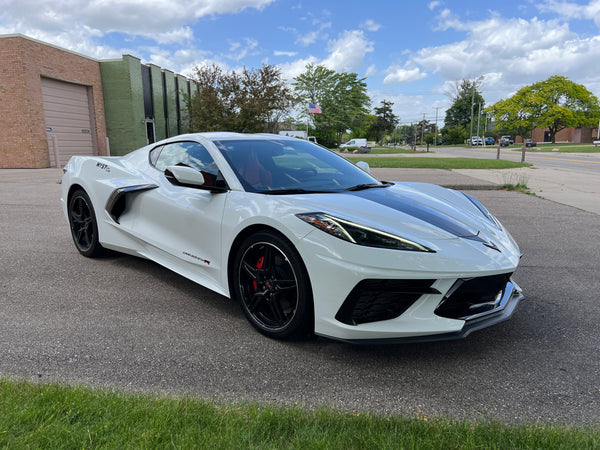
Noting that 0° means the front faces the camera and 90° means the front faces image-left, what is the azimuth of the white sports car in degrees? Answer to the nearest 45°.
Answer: approximately 315°

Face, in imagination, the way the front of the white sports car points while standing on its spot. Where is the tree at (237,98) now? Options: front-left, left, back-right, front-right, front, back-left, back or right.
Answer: back-left

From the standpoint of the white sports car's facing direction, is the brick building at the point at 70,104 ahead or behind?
behind
